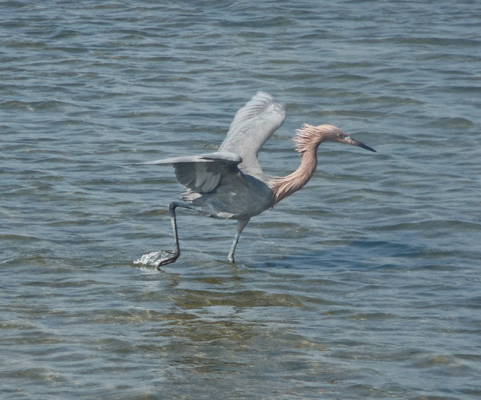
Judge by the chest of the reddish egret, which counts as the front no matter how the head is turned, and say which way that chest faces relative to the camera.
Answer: to the viewer's right
